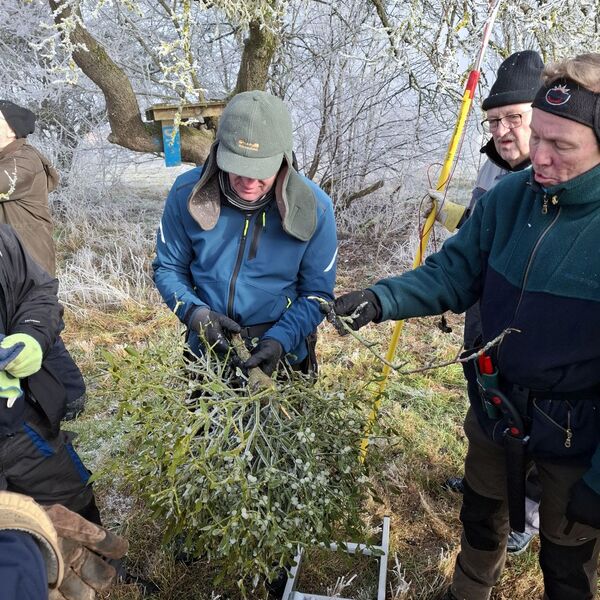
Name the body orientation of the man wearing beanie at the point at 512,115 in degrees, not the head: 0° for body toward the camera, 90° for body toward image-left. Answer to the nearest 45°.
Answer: approximately 45°

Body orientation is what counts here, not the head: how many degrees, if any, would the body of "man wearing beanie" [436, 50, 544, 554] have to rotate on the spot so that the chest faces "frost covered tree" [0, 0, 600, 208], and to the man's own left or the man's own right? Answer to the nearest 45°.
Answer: approximately 90° to the man's own right

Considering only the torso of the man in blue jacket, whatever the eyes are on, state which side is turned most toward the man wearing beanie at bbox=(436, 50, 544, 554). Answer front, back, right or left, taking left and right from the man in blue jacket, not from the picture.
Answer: left

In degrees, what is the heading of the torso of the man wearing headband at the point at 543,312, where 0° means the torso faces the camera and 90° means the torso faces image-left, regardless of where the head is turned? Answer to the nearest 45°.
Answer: approximately 45°

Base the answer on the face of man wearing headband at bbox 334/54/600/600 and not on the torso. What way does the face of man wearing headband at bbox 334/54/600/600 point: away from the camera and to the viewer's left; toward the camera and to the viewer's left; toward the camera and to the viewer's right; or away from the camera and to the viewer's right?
toward the camera and to the viewer's left

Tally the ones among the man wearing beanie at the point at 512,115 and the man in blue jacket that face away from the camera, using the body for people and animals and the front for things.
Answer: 0

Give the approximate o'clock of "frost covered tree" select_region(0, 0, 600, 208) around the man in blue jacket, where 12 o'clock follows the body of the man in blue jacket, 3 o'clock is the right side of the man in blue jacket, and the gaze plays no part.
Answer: The frost covered tree is roughly at 6 o'clock from the man in blue jacket.

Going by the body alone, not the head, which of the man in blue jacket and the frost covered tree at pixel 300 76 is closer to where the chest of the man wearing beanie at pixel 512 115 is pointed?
the man in blue jacket

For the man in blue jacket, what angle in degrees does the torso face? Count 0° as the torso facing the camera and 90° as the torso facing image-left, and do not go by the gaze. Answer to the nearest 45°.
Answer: approximately 0°

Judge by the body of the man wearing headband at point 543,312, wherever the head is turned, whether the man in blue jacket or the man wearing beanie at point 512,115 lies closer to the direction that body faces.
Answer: the man in blue jacket

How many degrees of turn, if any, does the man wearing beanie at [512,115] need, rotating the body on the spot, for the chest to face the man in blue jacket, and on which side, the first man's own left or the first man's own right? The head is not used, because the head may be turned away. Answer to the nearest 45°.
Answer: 0° — they already face them
